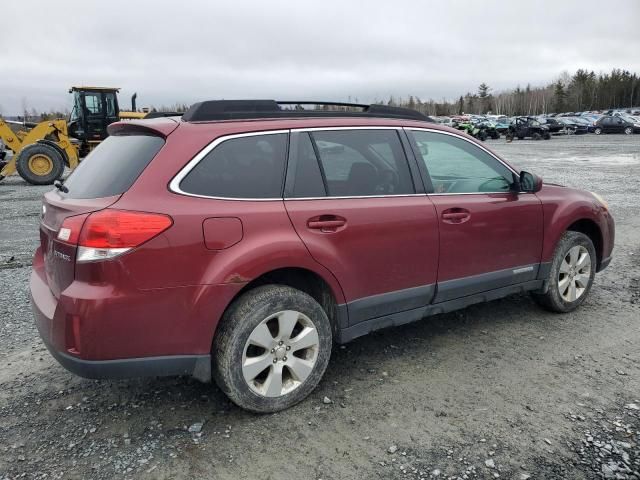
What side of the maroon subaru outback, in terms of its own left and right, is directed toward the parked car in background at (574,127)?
front

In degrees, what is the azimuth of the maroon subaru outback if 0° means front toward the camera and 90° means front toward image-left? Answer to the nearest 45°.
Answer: approximately 225°

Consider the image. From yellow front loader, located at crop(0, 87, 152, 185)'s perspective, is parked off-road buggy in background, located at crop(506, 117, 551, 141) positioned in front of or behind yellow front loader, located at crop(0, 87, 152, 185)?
behind

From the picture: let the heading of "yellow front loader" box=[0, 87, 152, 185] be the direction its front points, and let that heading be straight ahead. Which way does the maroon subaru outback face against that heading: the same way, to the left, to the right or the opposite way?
the opposite way

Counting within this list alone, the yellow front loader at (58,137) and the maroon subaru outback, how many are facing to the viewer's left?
1

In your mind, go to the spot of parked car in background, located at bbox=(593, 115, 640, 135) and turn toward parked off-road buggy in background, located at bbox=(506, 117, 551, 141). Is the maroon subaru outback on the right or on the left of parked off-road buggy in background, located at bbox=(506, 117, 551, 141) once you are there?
left

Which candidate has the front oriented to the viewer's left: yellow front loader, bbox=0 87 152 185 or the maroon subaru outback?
the yellow front loader

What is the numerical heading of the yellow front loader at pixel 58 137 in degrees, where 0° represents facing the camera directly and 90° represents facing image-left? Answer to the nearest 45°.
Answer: approximately 90°

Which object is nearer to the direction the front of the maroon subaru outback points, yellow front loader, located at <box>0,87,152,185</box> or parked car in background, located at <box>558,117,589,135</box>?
the parked car in background

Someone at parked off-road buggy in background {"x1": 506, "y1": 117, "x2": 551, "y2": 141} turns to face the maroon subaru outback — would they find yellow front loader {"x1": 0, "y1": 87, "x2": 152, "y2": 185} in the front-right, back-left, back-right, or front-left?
front-right

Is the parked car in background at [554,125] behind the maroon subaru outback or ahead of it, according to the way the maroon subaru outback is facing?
ahead
